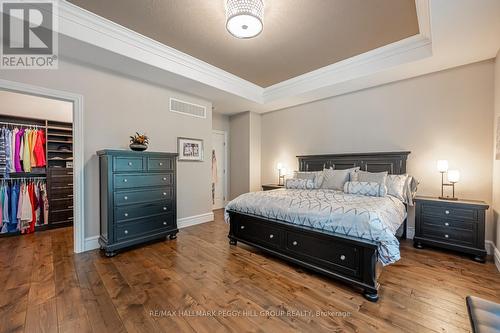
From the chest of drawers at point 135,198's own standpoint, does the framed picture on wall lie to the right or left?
on its left

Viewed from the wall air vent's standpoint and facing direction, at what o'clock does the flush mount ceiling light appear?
The flush mount ceiling light is roughly at 1 o'clock from the wall air vent.

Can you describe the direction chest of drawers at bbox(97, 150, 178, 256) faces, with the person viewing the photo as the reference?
facing the viewer and to the right of the viewer

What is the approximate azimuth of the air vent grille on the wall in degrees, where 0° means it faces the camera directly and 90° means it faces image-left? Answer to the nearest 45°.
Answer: approximately 315°

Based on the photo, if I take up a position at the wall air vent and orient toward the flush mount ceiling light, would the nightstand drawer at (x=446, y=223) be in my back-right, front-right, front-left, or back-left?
front-left

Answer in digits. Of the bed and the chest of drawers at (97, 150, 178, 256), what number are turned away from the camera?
0

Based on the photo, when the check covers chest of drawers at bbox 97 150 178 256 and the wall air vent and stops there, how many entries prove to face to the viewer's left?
0

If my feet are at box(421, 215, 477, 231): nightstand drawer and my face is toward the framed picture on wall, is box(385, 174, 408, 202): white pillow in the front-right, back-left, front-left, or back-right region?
front-right

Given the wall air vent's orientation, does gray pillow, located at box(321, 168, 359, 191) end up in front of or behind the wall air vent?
in front

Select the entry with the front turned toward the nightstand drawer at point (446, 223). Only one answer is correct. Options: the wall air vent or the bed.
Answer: the wall air vent

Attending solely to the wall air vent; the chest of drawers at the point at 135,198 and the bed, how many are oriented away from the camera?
0
